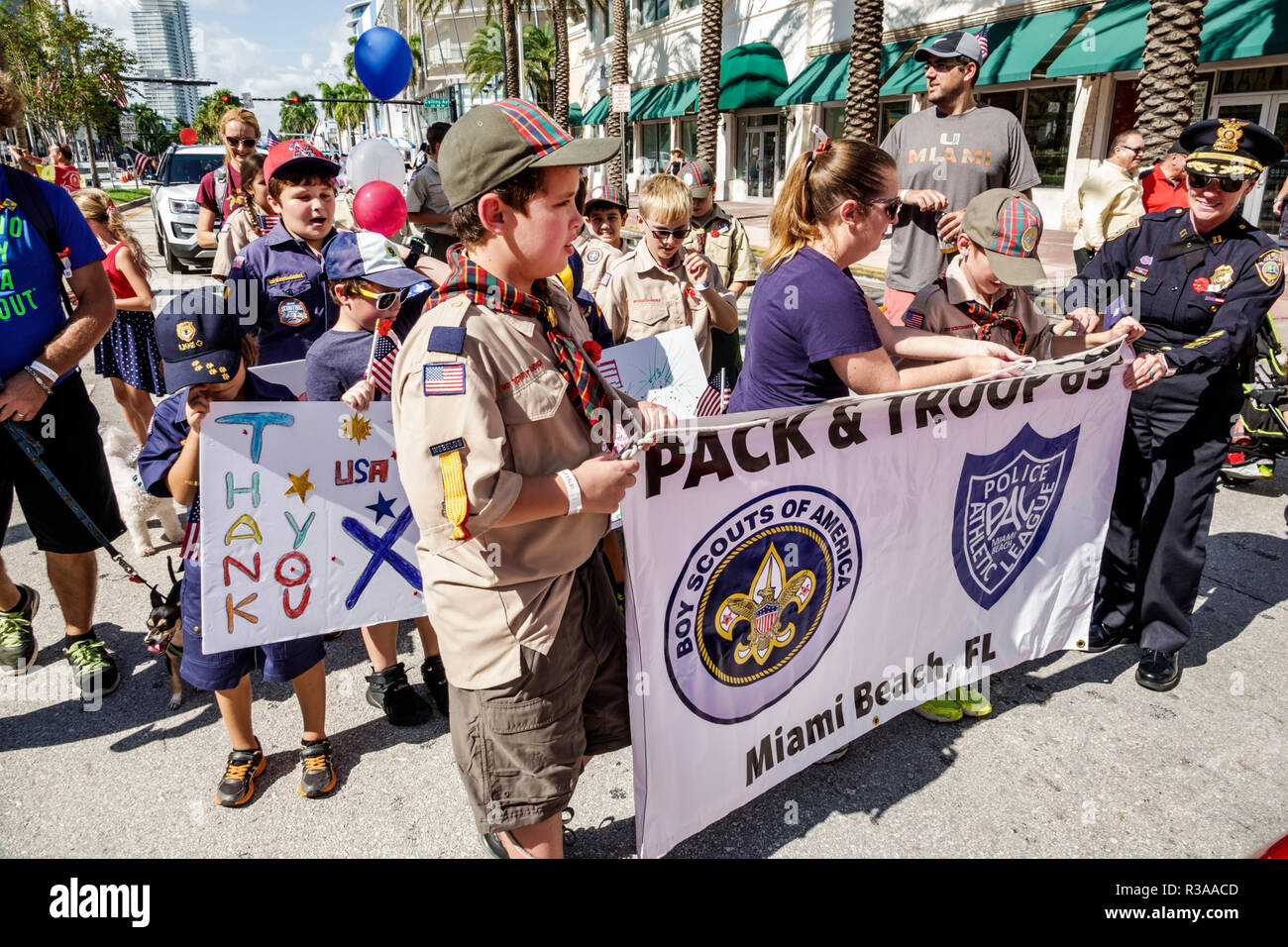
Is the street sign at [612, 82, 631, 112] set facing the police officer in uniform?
yes

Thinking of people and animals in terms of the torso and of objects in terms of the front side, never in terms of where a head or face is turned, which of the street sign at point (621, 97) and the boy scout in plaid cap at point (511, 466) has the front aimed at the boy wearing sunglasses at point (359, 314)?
the street sign

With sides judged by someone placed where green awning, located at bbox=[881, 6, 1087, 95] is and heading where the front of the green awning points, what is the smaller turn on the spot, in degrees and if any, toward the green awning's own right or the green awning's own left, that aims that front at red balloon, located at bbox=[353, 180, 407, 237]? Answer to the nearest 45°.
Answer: approximately 45° to the green awning's own left

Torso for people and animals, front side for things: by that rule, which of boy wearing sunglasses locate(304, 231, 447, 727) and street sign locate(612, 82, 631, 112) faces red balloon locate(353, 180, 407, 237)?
the street sign

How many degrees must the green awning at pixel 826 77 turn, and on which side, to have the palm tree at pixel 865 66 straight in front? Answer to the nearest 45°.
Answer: approximately 45° to its left

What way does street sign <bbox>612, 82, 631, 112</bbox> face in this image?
toward the camera

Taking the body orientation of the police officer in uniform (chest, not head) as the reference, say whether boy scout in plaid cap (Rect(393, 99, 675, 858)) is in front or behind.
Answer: in front

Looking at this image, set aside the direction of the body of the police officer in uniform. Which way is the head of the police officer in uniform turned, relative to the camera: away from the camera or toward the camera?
toward the camera

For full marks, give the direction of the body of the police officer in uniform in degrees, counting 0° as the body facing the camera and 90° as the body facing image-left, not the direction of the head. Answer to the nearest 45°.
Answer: approximately 45°

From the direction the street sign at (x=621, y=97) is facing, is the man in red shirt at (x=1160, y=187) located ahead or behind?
ahead

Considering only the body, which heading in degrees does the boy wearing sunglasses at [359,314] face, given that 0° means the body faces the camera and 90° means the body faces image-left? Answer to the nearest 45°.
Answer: approximately 315°
